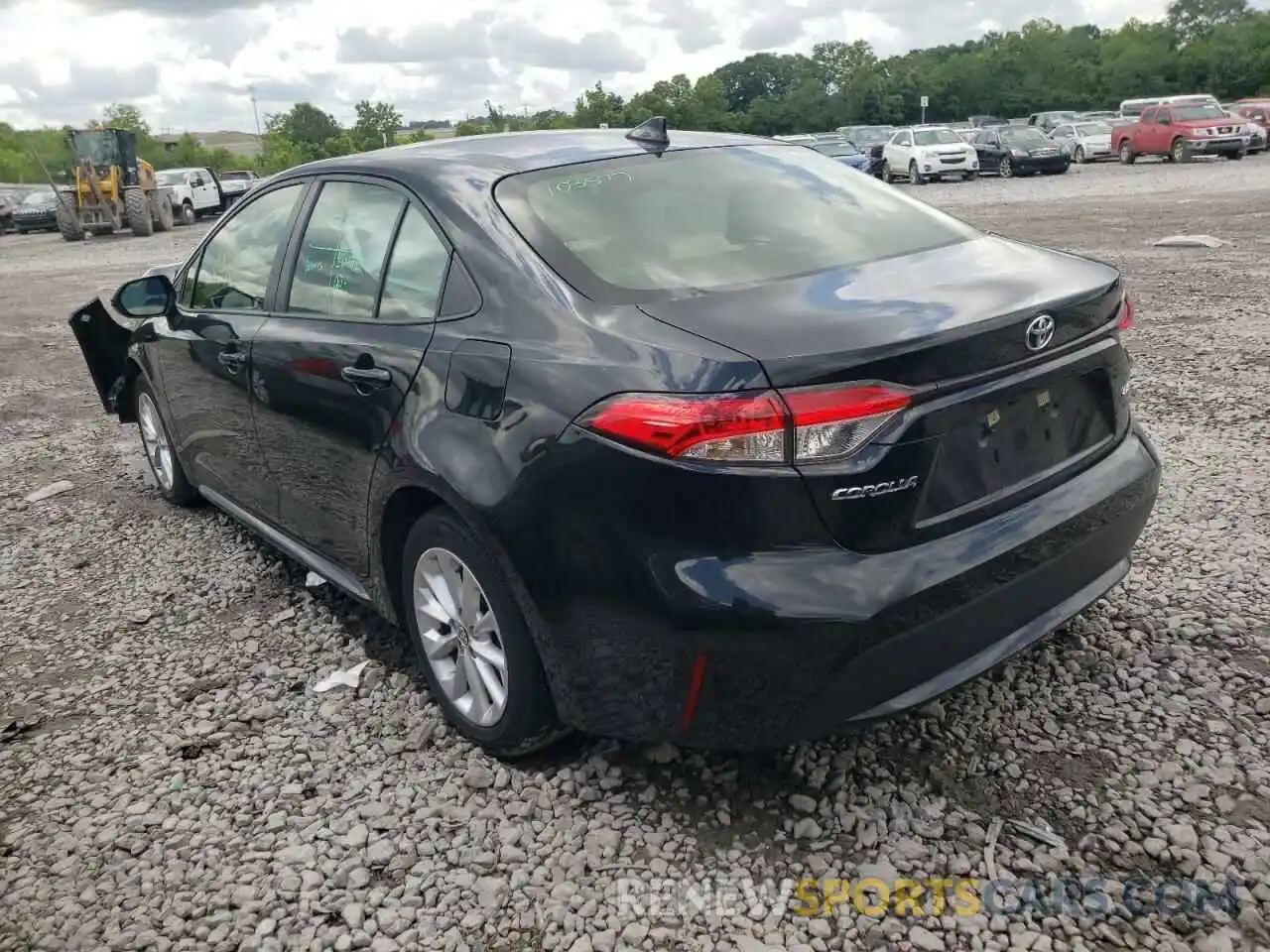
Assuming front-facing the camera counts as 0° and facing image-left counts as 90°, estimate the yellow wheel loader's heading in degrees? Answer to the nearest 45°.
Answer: approximately 45°

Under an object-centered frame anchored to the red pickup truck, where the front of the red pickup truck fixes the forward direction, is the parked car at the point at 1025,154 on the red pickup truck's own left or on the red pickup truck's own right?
on the red pickup truck's own right

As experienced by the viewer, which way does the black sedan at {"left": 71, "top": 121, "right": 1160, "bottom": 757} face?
facing away from the viewer and to the left of the viewer

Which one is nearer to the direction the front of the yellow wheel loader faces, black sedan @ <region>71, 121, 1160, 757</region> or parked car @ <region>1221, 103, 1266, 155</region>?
the black sedan

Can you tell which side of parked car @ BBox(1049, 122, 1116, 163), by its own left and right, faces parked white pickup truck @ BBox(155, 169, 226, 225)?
right

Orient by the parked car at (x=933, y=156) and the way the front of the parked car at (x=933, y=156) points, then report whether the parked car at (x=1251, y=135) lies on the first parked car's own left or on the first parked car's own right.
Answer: on the first parked car's own left
